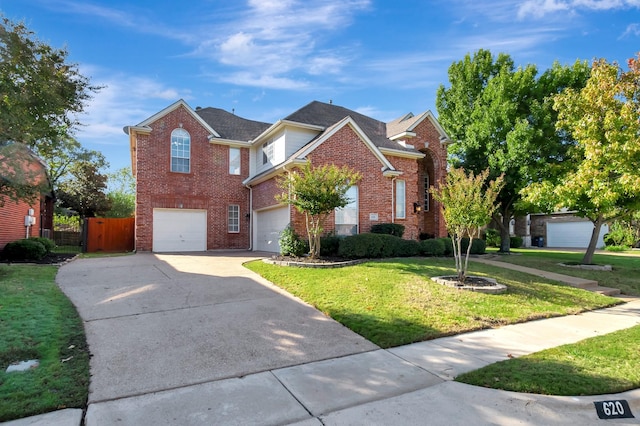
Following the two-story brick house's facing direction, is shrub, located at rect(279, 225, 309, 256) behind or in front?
in front

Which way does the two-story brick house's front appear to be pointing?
toward the camera

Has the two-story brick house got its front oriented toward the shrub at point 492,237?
no

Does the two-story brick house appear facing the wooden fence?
no

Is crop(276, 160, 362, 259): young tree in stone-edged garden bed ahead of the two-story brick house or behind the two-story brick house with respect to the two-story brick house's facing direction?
ahead

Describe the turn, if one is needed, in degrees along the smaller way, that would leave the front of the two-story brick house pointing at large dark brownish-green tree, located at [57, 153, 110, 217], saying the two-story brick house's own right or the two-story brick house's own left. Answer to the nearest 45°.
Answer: approximately 135° to the two-story brick house's own right

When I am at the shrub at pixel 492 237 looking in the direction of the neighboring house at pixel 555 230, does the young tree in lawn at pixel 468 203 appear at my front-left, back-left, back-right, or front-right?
back-right

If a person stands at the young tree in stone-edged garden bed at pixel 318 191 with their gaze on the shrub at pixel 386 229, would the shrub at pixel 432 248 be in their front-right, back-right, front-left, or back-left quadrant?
front-right

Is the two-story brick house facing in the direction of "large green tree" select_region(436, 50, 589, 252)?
no
